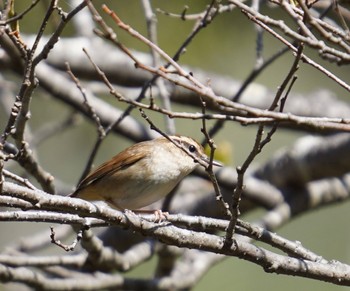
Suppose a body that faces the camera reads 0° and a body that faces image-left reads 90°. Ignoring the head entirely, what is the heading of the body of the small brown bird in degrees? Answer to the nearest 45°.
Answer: approximately 270°
